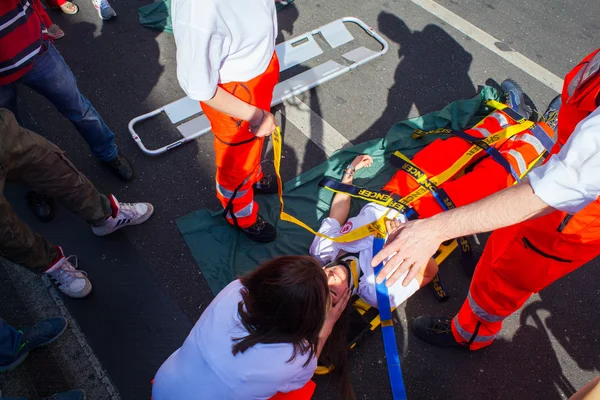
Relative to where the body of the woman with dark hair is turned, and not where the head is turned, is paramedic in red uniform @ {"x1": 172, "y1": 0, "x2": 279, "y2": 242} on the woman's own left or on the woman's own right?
on the woman's own left

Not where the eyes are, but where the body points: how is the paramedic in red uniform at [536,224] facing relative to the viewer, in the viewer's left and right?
facing to the left of the viewer

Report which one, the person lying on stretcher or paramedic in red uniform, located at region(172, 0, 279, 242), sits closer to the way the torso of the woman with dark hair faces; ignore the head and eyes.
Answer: the person lying on stretcher

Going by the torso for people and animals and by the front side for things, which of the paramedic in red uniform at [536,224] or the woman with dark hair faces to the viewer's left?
the paramedic in red uniform

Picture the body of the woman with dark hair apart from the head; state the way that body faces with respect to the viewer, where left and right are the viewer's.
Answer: facing away from the viewer and to the right of the viewer

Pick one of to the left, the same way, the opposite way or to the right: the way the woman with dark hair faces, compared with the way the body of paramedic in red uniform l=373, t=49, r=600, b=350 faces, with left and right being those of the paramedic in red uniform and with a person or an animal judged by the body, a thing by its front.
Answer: to the right

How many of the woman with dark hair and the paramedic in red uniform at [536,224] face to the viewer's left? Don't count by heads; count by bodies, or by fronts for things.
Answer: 1

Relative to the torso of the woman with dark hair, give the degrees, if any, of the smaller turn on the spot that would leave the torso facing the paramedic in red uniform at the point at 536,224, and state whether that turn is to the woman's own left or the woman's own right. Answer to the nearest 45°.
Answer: approximately 45° to the woman's own right
